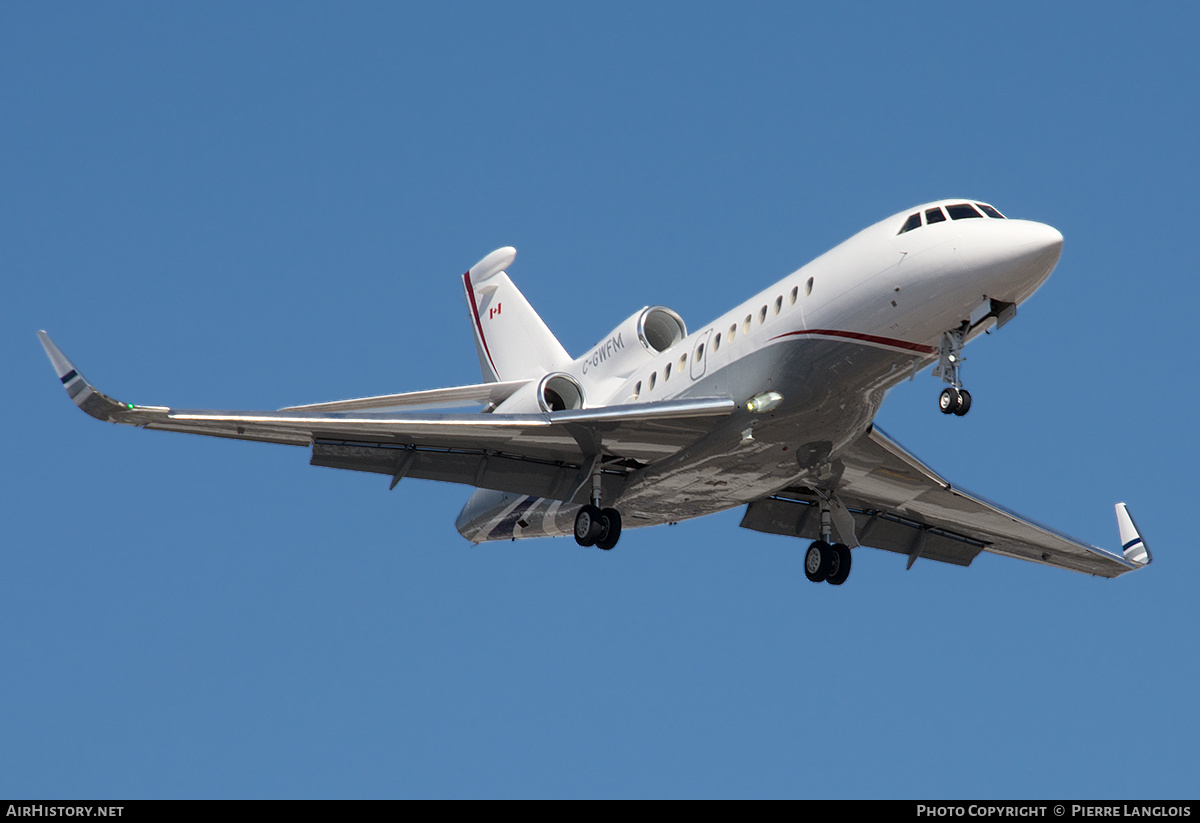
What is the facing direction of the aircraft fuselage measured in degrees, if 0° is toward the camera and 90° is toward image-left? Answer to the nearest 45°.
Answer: approximately 315°
